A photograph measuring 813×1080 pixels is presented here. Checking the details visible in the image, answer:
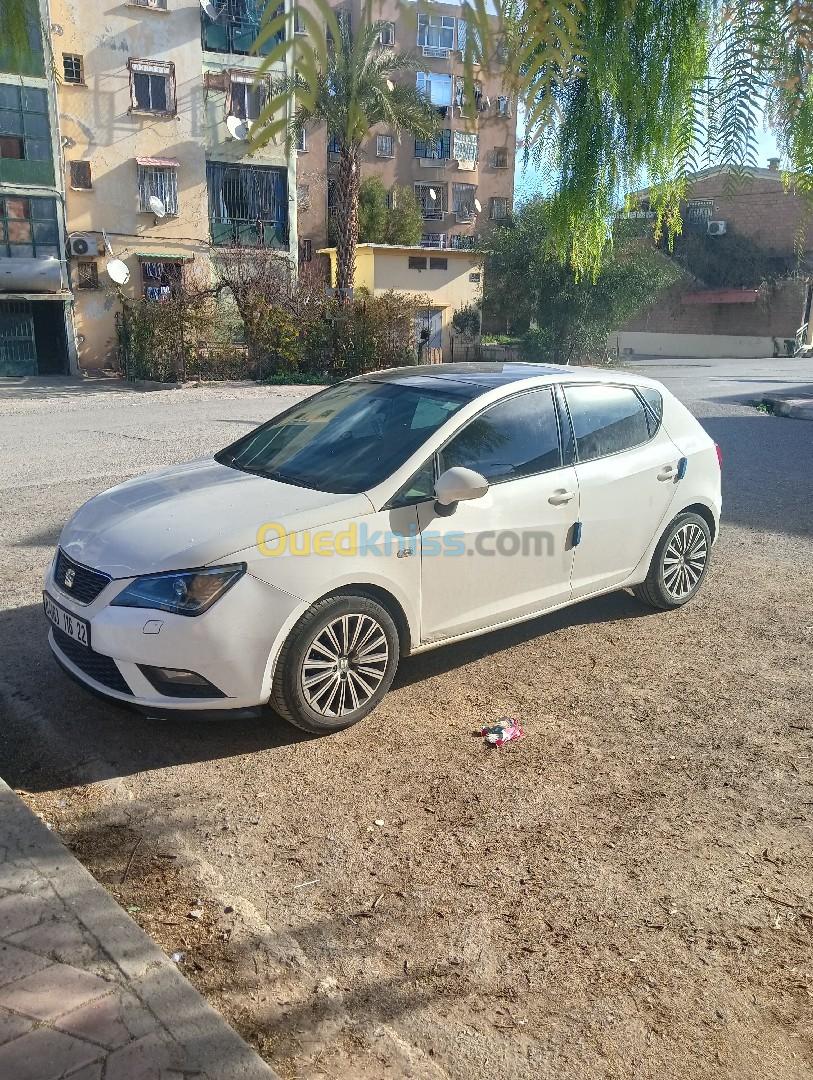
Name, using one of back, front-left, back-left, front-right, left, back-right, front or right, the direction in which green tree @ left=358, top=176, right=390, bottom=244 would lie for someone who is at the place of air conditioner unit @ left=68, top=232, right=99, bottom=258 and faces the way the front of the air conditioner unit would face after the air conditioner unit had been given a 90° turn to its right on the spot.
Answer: back-right

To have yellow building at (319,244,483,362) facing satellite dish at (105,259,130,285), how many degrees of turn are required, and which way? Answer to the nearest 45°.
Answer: approximately 45° to its right

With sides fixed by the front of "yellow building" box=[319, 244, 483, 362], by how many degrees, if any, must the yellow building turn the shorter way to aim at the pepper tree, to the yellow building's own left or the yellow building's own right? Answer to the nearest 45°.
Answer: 0° — it already faces it

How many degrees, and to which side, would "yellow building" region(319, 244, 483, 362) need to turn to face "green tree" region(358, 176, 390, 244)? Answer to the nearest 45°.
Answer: approximately 180°

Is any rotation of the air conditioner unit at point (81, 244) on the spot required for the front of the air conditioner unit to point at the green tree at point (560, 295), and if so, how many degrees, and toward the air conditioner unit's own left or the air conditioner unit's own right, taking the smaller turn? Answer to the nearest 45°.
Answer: approximately 90° to the air conditioner unit's own left

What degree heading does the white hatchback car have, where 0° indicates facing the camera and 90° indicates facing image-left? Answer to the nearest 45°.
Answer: approximately 45°

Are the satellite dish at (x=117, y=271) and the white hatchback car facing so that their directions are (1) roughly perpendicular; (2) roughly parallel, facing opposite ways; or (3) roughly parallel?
roughly perpendicular

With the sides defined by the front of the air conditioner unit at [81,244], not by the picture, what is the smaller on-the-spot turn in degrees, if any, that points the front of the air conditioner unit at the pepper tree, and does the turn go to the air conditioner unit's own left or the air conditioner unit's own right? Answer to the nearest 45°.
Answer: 0° — it already faces it

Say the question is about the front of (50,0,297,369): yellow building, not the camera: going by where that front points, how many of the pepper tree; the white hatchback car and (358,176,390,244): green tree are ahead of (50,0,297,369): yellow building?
2
